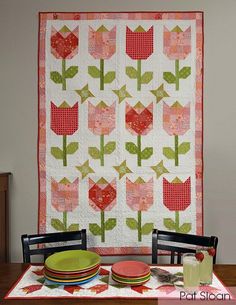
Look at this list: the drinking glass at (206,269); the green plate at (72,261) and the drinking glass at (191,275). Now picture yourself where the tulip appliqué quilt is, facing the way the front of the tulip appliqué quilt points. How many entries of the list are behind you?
0

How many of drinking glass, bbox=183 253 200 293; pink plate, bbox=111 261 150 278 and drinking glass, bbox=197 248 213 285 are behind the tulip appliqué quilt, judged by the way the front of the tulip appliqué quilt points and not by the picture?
0

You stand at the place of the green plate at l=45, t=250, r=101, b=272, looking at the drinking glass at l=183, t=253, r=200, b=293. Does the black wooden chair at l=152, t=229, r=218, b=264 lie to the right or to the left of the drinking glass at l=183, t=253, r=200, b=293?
left

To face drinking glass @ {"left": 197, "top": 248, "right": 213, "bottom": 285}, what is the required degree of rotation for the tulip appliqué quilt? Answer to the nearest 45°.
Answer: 0° — it already faces it

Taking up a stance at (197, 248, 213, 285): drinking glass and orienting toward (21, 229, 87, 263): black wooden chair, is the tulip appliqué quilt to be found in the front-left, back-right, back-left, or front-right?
front-right

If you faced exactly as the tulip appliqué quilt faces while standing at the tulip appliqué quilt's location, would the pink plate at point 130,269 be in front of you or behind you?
in front

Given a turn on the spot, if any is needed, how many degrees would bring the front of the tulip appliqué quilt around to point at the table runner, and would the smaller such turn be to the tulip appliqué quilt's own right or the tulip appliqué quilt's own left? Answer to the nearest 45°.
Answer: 0° — it already faces it

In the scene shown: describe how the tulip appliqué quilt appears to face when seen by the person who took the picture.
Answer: facing the viewer

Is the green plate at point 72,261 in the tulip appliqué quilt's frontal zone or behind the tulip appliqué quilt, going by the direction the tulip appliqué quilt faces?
frontal zone

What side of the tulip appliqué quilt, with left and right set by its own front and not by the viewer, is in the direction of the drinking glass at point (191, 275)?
front
